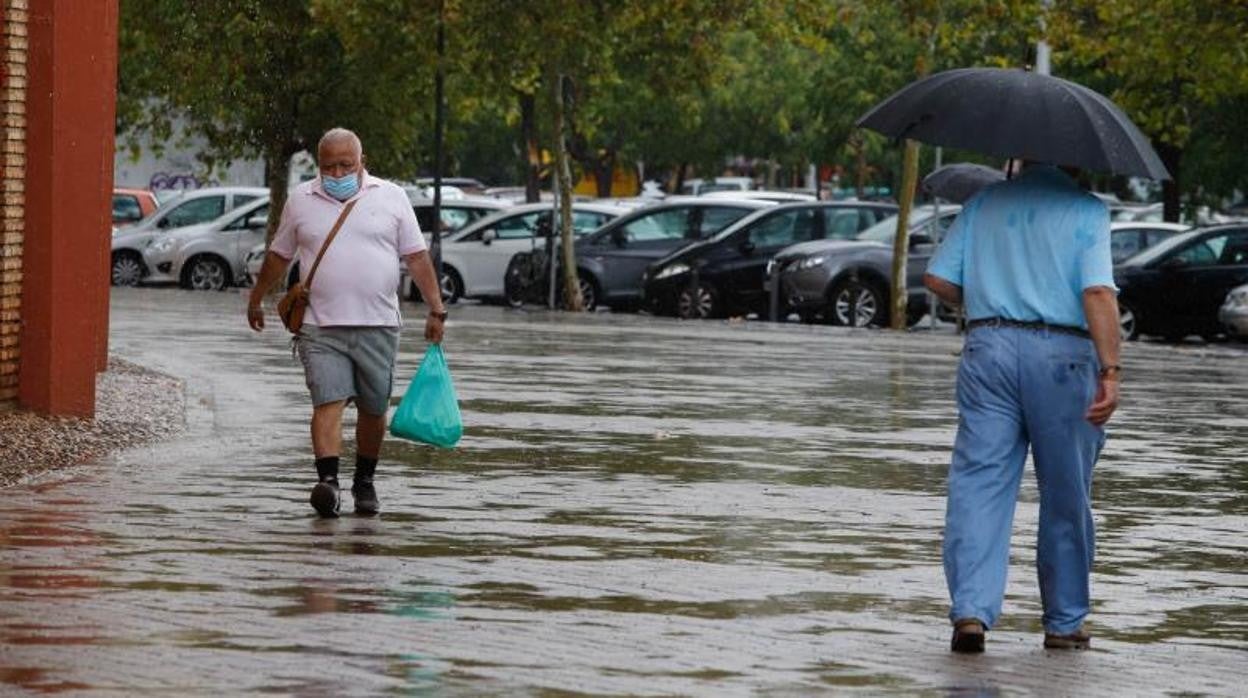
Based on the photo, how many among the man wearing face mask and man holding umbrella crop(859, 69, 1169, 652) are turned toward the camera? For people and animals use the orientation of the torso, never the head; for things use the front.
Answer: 1

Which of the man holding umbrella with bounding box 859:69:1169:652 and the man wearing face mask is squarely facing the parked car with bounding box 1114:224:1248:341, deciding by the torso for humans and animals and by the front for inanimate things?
the man holding umbrella

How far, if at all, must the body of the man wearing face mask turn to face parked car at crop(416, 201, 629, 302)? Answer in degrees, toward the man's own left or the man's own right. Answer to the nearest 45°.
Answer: approximately 180°

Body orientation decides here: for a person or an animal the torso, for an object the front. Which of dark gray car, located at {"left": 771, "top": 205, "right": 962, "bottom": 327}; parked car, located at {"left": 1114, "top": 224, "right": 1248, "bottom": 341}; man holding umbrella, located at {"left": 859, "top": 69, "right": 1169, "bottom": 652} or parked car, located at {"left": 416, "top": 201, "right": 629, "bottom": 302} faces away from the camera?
the man holding umbrella

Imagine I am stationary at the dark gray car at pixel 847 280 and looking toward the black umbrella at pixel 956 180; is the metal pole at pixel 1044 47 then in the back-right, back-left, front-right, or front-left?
back-left

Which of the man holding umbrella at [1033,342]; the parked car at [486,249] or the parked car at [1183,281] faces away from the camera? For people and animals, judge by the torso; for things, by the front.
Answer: the man holding umbrella

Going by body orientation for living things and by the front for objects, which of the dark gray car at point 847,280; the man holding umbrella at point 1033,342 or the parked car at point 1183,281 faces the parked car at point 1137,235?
the man holding umbrella

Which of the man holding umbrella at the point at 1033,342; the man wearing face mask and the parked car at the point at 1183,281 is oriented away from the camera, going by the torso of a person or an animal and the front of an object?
the man holding umbrella

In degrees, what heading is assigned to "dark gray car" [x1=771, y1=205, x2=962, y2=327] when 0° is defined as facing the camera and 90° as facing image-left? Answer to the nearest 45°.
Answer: approximately 45°

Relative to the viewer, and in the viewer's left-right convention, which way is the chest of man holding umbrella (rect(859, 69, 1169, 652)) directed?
facing away from the viewer

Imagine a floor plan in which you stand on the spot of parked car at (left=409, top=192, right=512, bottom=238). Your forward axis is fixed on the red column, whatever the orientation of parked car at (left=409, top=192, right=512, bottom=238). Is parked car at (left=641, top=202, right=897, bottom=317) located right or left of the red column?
left
